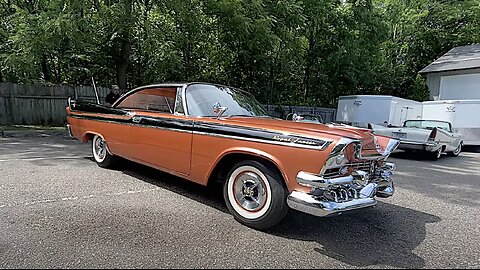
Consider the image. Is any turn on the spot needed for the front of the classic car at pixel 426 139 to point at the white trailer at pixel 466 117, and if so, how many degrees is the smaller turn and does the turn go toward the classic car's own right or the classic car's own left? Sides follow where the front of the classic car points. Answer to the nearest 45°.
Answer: approximately 45° to the classic car's own left

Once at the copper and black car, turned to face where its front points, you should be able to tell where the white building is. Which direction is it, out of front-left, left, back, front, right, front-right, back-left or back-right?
left

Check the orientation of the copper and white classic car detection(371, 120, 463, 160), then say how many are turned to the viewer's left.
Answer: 0

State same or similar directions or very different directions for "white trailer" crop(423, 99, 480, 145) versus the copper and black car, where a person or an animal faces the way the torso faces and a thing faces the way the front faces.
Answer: very different directions

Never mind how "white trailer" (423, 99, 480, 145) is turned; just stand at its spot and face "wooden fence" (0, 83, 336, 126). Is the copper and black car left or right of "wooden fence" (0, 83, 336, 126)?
left

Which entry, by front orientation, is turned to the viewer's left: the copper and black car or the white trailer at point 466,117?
the white trailer

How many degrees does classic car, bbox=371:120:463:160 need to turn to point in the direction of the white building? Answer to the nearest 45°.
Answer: approximately 45° to its left

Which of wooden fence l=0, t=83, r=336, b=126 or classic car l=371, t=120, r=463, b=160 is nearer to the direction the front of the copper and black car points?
the classic car

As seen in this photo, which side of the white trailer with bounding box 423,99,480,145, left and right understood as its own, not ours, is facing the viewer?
left

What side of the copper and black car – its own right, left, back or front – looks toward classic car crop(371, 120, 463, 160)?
left
